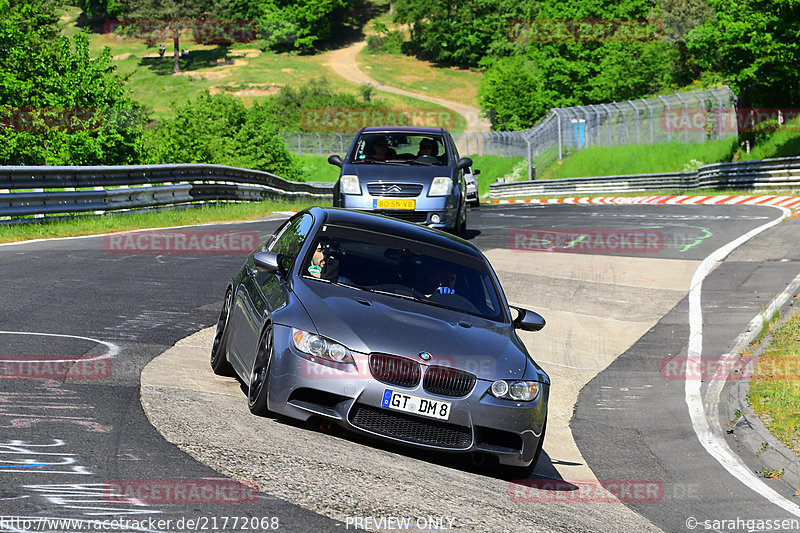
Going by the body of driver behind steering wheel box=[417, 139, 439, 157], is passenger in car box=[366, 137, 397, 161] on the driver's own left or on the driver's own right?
on the driver's own right

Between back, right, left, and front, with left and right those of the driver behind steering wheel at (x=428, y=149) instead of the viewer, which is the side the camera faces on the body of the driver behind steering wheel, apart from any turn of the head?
front

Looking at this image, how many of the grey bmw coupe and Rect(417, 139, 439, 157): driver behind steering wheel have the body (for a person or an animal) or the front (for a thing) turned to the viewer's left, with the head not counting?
0

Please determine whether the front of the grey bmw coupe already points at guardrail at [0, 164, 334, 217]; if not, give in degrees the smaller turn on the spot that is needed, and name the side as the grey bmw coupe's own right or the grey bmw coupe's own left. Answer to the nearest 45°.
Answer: approximately 135° to the grey bmw coupe's own left

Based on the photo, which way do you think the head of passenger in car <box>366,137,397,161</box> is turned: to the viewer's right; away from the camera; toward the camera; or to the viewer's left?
toward the camera

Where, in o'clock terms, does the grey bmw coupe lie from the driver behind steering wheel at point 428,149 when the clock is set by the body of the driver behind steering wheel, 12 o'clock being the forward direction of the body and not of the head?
The grey bmw coupe is roughly at 12 o'clock from the driver behind steering wheel.

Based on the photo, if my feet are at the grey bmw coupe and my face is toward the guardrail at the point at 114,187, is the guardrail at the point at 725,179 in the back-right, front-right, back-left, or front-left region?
front-right

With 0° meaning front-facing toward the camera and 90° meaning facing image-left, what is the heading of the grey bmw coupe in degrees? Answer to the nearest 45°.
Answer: approximately 315°

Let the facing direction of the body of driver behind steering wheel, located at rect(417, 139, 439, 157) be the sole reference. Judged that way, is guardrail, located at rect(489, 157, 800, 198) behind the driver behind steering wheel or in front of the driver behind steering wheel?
behind

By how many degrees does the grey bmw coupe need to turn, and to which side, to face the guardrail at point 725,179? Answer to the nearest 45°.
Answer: approximately 135° to its left

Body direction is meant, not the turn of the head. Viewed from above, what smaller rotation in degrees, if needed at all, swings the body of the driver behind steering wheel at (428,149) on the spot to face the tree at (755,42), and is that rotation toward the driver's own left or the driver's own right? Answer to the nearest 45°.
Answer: approximately 135° to the driver's own left

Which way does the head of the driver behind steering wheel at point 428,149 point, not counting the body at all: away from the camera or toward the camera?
toward the camera

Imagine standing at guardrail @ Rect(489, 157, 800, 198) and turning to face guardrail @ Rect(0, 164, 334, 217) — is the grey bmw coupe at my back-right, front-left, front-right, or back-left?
front-left
